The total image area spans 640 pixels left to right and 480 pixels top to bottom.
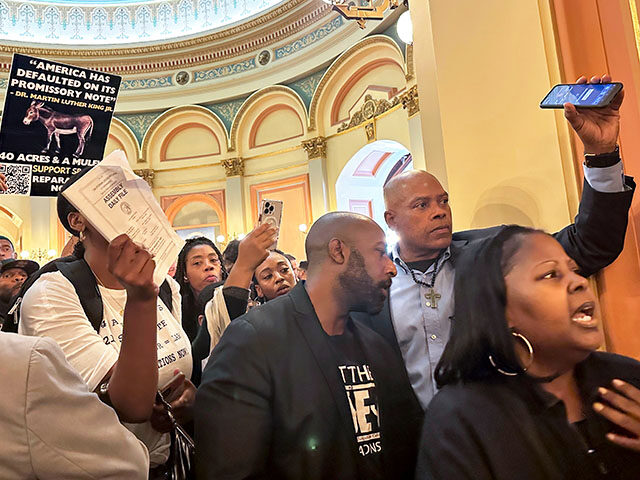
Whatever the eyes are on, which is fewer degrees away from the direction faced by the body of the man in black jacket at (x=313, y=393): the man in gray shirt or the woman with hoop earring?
the woman with hoop earring

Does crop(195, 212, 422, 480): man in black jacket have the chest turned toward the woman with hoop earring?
yes

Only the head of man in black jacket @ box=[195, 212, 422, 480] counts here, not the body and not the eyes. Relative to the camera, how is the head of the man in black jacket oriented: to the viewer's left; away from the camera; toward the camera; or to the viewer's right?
to the viewer's right

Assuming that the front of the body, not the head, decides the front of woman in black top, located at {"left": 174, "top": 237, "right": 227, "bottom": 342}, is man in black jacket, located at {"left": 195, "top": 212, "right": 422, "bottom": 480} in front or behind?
in front

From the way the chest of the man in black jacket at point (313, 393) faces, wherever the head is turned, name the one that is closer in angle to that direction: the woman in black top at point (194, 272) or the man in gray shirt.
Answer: the man in gray shirt

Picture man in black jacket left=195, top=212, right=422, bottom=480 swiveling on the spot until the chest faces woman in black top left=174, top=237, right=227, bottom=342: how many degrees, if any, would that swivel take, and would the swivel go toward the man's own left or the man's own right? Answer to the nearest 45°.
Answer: approximately 180°

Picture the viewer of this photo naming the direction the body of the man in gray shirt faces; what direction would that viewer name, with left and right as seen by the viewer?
facing the viewer and to the right of the viewer

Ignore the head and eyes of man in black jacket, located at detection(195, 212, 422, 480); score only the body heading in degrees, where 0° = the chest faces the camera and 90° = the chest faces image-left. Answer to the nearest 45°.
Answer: approximately 315°
